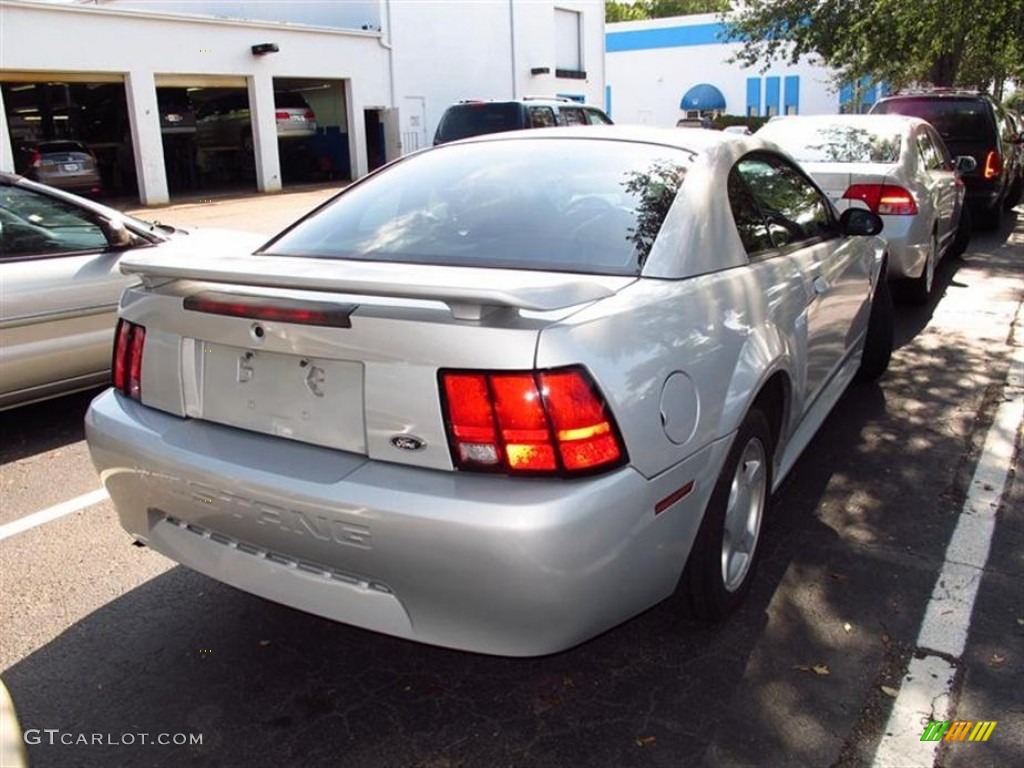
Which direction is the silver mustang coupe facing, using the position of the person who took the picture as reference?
facing away from the viewer and to the right of the viewer

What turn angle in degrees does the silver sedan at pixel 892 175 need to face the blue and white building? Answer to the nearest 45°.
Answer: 0° — it already faces it

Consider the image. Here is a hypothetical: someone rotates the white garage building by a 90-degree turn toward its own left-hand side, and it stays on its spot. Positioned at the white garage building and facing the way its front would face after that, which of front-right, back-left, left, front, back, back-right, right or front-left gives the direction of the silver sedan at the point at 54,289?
back-right

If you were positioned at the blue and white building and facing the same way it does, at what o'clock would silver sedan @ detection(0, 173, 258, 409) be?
The silver sedan is roughly at 12 o'clock from the blue and white building.

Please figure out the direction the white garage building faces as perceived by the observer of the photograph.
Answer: facing the viewer and to the right of the viewer

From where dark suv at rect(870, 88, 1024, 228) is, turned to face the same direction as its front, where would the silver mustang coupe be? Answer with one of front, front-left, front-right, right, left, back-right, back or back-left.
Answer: back

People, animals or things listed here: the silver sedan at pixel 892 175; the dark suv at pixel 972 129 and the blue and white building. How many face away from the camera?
2

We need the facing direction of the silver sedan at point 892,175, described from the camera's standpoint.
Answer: facing away from the viewer

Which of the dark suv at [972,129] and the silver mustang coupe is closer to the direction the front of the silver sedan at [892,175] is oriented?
the dark suv

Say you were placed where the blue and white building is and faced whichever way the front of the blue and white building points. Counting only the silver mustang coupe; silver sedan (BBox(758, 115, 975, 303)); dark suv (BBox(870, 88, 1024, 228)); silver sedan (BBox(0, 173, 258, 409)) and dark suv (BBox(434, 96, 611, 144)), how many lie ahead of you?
5

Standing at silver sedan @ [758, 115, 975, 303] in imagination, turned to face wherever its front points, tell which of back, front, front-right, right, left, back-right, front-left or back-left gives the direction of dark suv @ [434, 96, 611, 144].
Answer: front-left

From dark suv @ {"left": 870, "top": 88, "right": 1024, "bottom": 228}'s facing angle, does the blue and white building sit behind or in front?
in front

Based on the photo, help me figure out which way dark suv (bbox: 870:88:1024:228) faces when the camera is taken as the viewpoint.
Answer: facing away from the viewer
